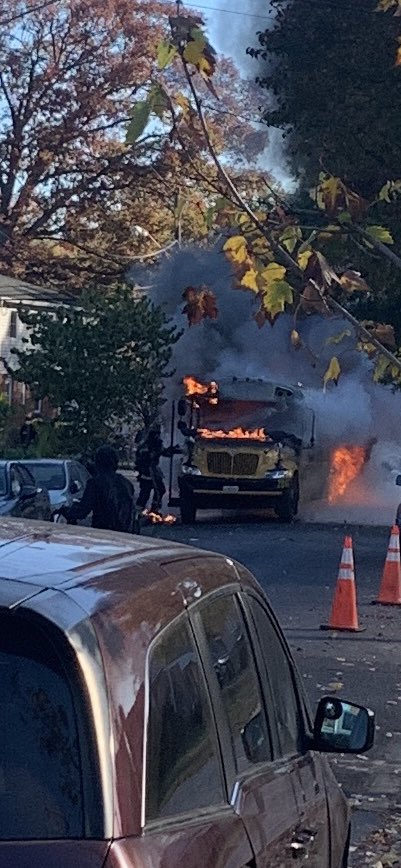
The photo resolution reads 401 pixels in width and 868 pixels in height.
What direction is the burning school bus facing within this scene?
toward the camera

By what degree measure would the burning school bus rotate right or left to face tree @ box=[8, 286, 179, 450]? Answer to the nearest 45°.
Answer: approximately 135° to its right

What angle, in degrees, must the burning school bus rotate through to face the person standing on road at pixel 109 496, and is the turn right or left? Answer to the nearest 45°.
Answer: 0° — it already faces them

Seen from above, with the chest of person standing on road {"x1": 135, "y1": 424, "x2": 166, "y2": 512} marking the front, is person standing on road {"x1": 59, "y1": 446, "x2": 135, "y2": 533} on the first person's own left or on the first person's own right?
on the first person's own right

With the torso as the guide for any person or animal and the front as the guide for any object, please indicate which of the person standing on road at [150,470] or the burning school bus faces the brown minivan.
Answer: the burning school bus

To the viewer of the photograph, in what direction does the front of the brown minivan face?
facing away from the viewer and to the right of the viewer

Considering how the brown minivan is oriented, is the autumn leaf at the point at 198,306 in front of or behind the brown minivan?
in front

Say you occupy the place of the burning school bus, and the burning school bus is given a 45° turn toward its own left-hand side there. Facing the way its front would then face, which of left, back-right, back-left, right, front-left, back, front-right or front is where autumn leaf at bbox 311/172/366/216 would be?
front-right

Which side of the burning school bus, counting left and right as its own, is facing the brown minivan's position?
front

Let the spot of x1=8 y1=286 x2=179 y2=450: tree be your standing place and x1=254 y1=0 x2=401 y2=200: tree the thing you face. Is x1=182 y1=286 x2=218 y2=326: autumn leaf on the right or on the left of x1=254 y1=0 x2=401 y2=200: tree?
right
